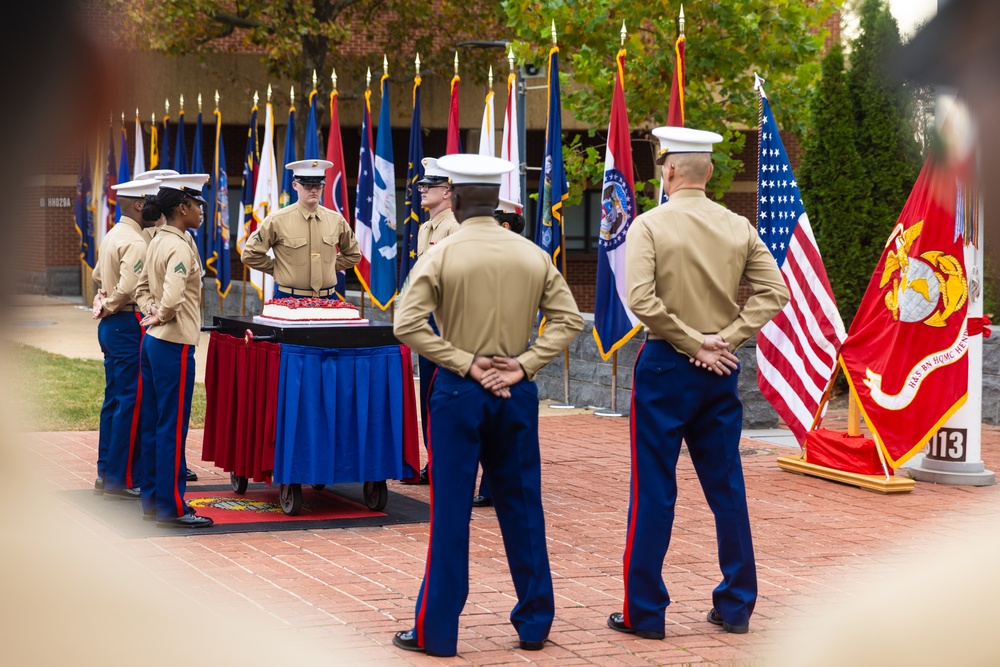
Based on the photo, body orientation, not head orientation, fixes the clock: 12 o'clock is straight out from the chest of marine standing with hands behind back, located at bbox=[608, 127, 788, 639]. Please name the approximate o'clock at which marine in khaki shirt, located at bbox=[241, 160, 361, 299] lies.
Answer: The marine in khaki shirt is roughly at 12 o'clock from the marine standing with hands behind back.

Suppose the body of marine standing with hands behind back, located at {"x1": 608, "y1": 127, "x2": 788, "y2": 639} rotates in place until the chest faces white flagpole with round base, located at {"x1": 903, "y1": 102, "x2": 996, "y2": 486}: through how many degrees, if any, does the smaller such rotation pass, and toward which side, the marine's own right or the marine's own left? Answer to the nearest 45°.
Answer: approximately 90° to the marine's own right

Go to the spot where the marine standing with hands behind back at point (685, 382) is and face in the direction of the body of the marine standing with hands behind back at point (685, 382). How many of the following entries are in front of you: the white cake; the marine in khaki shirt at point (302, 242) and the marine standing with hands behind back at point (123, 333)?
3

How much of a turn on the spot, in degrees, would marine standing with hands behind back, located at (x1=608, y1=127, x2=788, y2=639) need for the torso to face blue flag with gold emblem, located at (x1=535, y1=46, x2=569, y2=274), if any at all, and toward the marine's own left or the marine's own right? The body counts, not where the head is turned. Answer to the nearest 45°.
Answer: approximately 45° to the marine's own right

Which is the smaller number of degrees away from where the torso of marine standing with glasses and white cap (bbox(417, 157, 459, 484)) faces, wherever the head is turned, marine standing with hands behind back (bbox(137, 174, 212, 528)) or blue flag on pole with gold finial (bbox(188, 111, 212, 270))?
the marine standing with hands behind back

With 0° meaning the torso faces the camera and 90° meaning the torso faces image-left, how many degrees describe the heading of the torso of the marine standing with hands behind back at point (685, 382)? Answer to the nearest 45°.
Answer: approximately 135°

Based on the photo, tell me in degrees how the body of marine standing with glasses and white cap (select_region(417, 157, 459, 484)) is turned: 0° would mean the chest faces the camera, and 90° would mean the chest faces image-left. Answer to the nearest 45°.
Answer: approximately 45°

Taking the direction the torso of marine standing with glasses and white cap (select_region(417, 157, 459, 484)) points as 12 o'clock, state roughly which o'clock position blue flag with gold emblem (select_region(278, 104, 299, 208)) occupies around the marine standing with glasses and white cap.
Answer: The blue flag with gold emblem is roughly at 4 o'clock from the marine standing with glasses and white cap.

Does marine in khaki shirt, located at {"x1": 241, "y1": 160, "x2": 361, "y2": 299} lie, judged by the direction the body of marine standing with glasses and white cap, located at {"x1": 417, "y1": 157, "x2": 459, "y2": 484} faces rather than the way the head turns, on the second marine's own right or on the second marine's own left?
on the second marine's own right

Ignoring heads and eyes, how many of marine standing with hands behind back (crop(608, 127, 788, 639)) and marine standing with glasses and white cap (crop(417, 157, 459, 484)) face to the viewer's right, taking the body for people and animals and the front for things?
0

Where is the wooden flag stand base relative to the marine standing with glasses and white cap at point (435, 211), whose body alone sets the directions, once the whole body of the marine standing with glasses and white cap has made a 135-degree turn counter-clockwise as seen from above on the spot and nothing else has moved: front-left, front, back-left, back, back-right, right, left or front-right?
front

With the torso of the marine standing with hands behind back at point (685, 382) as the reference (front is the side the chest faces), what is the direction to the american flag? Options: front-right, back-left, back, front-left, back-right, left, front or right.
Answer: front-right

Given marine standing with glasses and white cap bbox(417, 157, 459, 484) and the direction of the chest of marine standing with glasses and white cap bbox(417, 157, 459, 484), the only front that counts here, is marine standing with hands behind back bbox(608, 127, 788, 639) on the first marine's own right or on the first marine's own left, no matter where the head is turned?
on the first marine's own left
